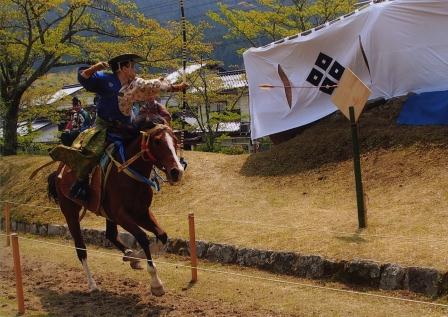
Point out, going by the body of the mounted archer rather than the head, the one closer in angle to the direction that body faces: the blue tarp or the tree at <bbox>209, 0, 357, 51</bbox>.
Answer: the blue tarp

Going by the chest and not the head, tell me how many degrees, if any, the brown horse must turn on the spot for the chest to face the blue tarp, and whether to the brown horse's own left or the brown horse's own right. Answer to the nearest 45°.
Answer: approximately 90° to the brown horse's own left

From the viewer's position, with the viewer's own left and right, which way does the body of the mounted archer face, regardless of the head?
facing the viewer and to the right of the viewer

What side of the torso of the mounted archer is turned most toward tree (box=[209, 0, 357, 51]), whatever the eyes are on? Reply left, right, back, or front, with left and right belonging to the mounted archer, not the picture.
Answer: left

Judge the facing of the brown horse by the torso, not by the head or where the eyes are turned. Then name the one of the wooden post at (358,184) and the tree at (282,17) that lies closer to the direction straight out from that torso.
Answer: the wooden post

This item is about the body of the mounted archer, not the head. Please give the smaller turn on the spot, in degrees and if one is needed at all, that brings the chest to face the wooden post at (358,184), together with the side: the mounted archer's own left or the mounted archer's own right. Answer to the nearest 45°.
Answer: approximately 45° to the mounted archer's own left

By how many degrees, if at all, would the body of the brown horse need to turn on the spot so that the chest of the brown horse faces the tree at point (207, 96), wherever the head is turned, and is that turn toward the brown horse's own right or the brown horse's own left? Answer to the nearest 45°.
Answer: approximately 135° to the brown horse's own left

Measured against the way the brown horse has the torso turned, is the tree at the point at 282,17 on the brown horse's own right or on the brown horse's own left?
on the brown horse's own left

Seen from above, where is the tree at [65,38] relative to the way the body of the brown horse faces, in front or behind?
behind

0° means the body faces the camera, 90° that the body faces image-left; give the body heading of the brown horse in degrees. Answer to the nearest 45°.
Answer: approximately 315°
